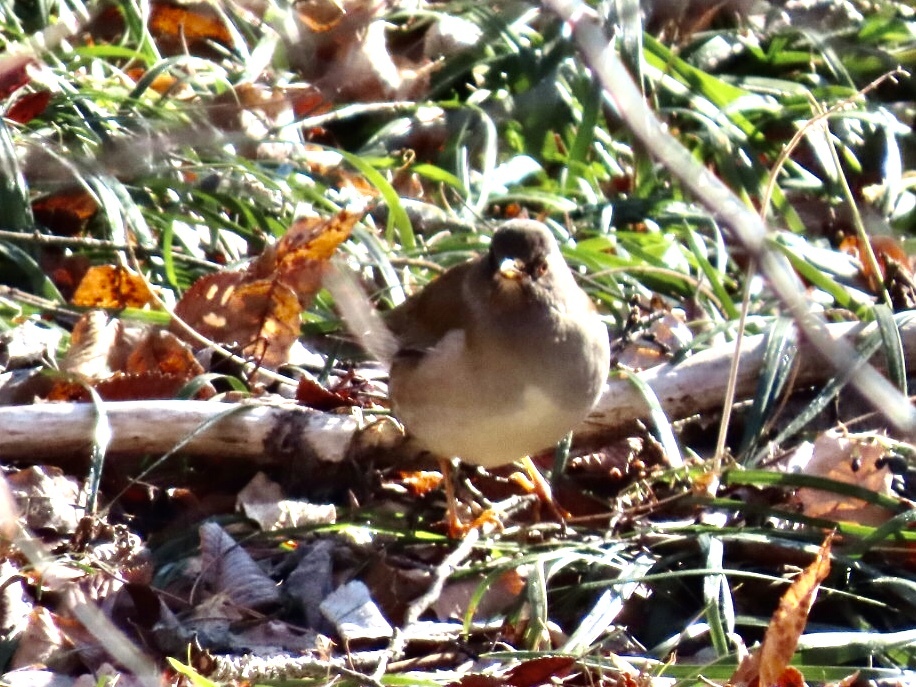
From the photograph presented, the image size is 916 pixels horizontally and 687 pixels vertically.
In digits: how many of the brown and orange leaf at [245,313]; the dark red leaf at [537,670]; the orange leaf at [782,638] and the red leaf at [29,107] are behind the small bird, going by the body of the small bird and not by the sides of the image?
2

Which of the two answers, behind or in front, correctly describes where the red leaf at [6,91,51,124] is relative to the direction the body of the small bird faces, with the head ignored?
behind

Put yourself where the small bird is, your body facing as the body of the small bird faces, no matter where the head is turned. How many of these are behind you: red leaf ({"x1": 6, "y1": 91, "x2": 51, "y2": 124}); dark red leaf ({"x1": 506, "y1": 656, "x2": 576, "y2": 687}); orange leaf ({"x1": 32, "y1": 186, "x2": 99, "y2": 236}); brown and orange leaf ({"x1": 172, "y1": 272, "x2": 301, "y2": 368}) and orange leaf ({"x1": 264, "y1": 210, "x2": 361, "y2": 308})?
4

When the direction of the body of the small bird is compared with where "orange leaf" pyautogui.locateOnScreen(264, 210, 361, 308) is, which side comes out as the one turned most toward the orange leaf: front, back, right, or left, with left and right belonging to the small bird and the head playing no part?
back

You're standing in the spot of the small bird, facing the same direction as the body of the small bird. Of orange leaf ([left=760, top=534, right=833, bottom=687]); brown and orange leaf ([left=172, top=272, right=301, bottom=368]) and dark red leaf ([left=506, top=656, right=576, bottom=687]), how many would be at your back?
1

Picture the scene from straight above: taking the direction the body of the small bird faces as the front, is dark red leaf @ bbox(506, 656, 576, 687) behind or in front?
in front

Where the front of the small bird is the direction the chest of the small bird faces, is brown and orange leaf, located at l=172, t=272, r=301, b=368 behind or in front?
behind

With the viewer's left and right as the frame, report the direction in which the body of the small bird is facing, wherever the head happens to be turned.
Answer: facing the viewer and to the right of the viewer
